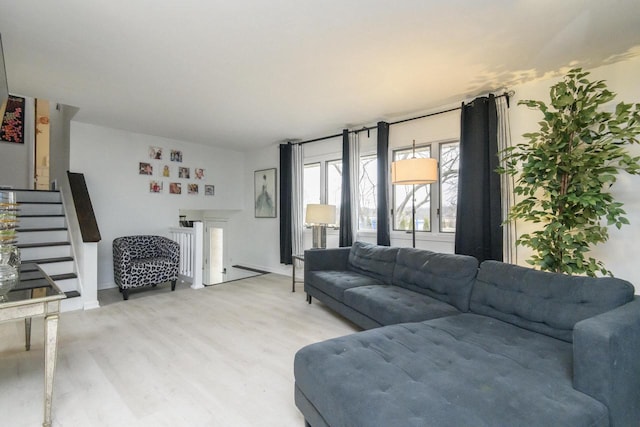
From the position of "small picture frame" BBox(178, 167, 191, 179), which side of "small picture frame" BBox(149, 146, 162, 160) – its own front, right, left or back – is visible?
left

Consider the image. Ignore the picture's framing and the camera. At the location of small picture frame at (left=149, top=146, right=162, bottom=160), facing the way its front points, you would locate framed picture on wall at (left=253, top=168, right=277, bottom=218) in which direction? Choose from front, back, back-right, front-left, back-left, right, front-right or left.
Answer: left

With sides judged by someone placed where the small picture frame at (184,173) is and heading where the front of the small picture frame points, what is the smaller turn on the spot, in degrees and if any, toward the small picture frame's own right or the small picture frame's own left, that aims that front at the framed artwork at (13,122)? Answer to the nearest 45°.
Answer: approximately 135° to the small picture frame's own right

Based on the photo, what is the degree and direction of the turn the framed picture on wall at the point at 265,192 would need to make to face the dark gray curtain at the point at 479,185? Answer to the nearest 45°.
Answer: approximately 90° to its left

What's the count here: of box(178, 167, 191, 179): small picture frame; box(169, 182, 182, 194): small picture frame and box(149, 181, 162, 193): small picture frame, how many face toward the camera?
3
